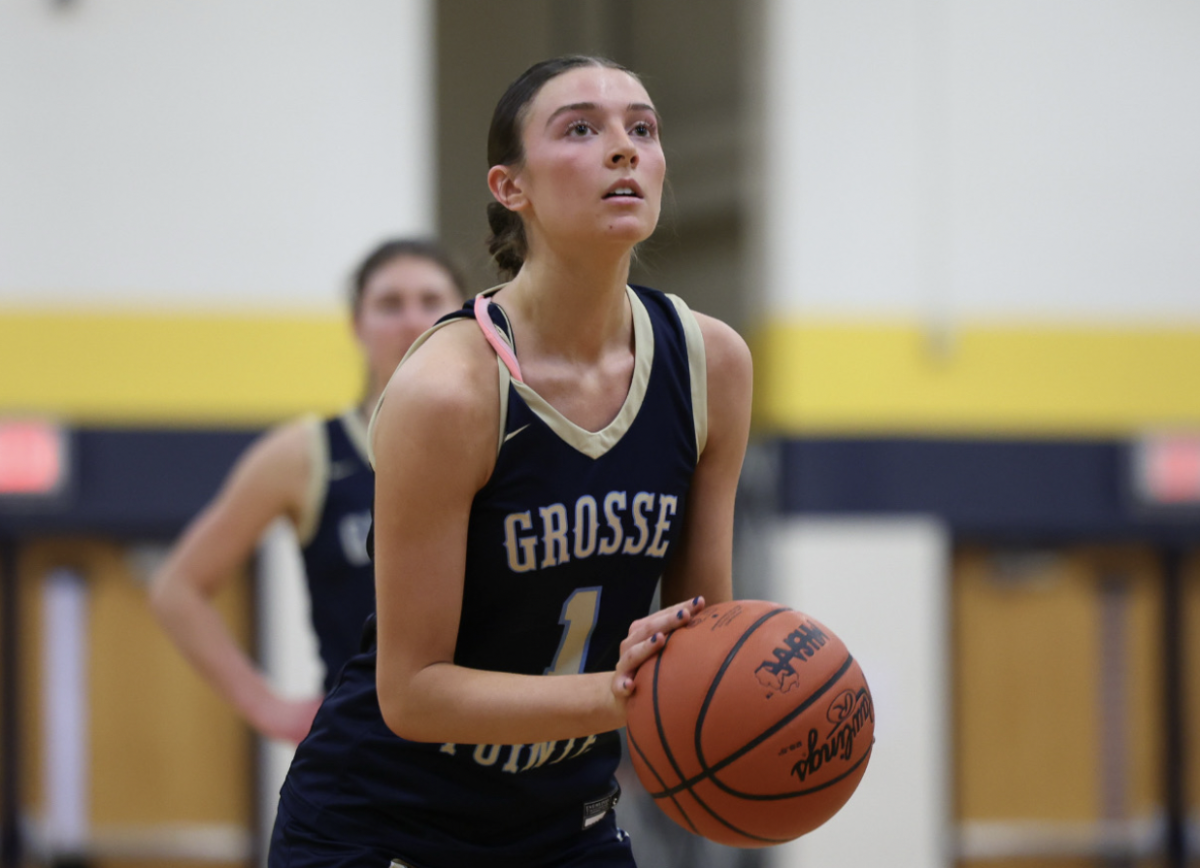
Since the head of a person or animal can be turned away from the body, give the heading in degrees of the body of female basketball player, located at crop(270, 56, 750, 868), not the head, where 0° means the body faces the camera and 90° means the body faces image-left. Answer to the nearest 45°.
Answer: approximately 315°

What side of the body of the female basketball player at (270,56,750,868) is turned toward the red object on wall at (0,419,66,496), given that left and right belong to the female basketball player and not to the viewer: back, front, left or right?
back

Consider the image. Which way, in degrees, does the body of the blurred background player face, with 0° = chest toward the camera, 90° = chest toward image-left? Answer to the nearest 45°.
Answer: approximately 0°

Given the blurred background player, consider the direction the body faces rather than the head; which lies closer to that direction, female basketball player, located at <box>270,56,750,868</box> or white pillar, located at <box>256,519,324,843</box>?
the female basketball player

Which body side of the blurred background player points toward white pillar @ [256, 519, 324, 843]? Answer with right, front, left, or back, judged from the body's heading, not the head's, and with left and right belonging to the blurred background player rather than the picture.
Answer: back

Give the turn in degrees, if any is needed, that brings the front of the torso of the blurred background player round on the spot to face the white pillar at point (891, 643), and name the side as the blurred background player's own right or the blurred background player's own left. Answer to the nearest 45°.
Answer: approximately 135° to the blurred background player's own left
